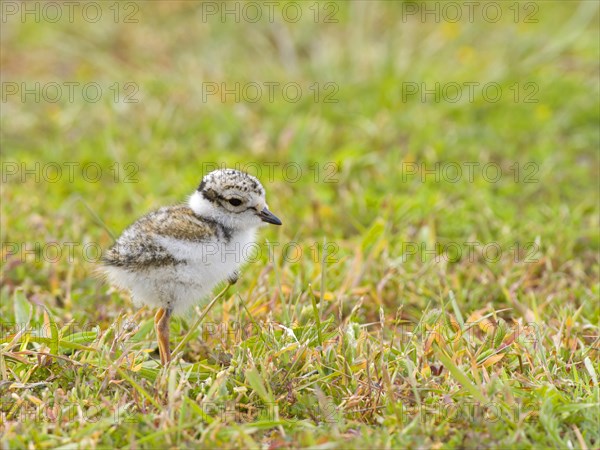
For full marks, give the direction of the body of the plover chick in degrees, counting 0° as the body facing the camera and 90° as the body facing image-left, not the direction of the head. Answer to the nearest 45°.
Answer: approximately 270°
